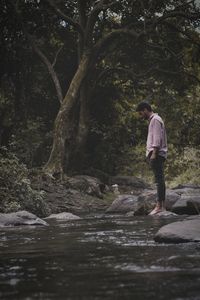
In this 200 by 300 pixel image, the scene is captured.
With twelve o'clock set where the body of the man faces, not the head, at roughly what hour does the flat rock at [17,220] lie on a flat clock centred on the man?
The flat rock is roughly at 11 o'clock from the man.

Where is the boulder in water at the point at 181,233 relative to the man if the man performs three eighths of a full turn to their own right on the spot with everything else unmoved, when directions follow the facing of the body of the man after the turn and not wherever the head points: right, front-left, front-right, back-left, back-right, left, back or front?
back-right

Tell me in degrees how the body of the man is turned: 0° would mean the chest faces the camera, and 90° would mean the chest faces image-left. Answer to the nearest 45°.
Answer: approximately 90°

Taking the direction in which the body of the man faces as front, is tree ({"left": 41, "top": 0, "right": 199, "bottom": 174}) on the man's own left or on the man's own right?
on the man's own right

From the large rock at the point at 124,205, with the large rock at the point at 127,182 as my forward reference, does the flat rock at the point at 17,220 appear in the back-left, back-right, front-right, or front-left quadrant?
back-left

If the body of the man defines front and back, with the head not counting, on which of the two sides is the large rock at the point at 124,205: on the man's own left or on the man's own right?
on the man's own right

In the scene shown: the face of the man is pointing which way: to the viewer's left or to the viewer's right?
to the viewer's left
